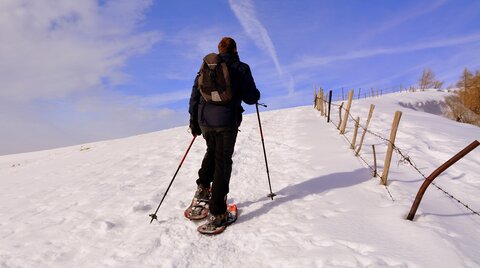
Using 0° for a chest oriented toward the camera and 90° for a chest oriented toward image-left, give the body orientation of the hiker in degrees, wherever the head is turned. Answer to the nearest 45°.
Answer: approximately 225°
